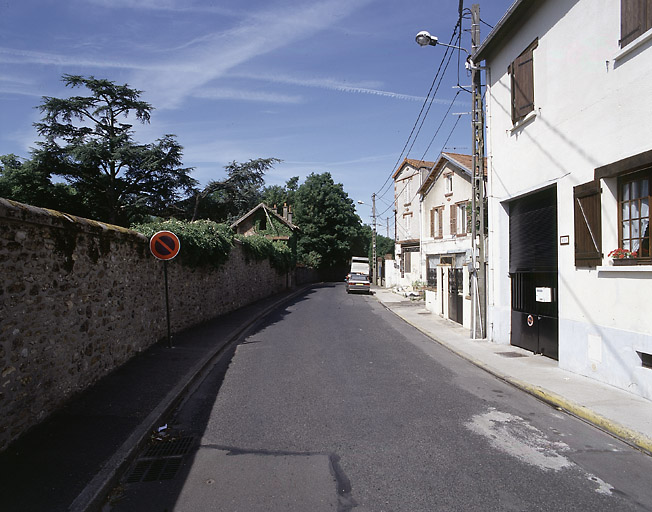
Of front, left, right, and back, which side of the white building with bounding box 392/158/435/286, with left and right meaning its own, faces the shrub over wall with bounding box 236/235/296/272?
front

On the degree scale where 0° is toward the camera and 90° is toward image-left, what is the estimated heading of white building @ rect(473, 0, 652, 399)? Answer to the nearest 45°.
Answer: approximately 45°

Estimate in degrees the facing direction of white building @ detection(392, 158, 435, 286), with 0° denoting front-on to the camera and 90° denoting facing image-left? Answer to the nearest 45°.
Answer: approximately 45°

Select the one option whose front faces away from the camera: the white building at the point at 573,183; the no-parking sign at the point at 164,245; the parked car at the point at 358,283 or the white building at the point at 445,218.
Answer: the parked car

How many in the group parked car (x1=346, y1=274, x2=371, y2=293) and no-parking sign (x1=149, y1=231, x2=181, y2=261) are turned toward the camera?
1

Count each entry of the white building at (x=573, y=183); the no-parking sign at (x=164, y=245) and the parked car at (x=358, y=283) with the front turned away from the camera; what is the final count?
1

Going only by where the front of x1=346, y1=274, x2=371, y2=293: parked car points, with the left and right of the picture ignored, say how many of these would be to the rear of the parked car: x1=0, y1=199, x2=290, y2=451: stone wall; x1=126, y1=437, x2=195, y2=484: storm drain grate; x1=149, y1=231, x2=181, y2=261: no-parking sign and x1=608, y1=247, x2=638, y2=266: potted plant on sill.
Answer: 4

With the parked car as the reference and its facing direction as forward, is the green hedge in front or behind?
behind

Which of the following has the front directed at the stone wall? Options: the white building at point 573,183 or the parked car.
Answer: the white building

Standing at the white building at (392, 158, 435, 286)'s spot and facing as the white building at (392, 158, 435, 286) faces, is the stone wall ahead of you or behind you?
ahead

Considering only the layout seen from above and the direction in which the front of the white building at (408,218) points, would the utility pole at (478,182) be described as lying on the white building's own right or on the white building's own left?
on the white building's own left

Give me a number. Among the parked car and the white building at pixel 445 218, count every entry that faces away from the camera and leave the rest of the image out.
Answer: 1

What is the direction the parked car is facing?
away from the camera
